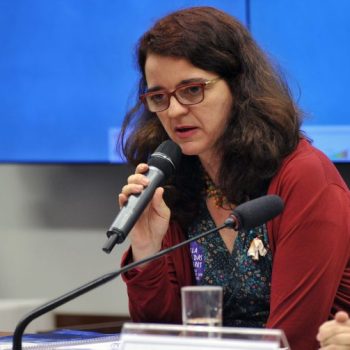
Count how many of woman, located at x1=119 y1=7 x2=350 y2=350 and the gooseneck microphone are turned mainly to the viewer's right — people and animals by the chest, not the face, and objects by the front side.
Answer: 1

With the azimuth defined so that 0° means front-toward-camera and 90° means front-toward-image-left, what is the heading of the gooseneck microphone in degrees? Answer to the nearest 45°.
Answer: approximately 270°

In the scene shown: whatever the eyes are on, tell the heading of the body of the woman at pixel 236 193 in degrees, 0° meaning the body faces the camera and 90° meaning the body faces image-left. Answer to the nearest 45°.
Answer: approximately 45°
